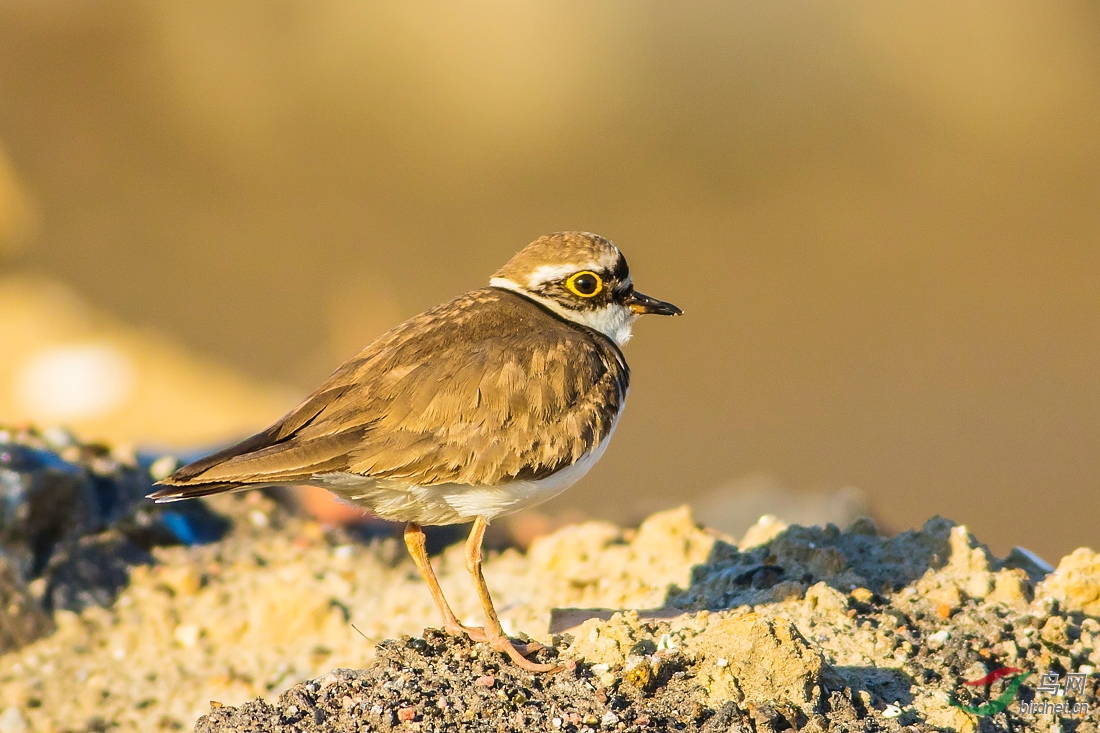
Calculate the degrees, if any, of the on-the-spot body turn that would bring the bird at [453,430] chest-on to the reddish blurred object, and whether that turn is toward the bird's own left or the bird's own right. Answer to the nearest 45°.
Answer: approximately 90° to the bird's own left

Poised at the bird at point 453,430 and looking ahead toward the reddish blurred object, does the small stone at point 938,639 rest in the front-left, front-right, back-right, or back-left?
back-right

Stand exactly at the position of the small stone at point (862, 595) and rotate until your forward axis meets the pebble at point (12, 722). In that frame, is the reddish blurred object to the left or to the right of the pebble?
right

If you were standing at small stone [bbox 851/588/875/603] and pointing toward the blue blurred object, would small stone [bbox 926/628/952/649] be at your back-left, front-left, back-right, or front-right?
back-left

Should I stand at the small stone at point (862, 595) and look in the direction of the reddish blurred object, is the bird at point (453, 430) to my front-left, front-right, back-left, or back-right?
front-left

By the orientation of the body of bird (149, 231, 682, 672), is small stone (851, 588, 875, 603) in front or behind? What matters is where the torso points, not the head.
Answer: in front

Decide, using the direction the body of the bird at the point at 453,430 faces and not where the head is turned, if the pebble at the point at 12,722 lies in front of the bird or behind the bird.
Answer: behind

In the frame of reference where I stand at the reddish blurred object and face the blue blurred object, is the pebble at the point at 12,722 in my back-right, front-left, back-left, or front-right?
front-left

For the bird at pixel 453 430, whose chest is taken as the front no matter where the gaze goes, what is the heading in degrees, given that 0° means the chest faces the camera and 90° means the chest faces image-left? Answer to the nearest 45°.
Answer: approximately 270°

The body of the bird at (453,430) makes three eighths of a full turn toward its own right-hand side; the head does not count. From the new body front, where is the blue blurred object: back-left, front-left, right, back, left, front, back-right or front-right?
right

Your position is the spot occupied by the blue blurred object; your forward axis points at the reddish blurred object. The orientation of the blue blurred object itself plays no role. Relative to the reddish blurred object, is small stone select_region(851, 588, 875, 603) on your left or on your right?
right

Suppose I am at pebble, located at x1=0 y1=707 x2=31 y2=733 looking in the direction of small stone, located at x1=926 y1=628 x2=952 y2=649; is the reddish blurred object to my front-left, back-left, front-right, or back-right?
front-left

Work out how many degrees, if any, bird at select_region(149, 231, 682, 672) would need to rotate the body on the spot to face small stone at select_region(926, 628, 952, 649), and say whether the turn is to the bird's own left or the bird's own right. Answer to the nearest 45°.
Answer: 0° — it already faces it
